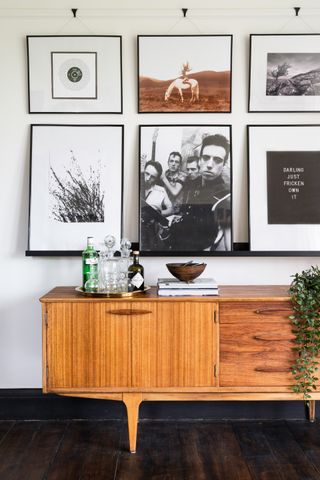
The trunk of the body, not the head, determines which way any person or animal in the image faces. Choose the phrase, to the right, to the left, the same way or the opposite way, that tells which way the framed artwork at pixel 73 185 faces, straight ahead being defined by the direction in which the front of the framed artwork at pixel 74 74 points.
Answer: the same way

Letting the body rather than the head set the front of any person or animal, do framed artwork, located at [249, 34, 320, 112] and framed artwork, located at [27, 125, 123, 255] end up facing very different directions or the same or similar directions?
same or similar directions

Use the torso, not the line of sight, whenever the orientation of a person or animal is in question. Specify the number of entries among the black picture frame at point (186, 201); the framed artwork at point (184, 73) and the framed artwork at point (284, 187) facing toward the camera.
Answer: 3

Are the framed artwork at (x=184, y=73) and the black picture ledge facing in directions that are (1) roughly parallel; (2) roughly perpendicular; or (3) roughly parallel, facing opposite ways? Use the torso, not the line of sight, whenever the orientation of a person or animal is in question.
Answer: roughly parallel

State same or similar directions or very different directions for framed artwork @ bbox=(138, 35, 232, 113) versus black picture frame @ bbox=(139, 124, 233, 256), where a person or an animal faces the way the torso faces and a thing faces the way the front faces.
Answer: same or similar directions

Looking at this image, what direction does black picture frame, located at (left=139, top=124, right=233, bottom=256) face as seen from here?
toward the camera

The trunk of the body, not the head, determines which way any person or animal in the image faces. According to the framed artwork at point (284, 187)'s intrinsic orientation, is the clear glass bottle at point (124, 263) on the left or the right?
on its right

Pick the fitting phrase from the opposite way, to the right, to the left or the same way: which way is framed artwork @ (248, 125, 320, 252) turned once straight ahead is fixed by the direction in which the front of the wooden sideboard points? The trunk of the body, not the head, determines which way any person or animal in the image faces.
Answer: the same way

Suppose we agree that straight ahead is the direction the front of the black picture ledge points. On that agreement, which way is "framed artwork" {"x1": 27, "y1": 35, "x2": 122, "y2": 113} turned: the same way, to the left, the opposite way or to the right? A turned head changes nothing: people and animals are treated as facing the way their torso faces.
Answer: the same way

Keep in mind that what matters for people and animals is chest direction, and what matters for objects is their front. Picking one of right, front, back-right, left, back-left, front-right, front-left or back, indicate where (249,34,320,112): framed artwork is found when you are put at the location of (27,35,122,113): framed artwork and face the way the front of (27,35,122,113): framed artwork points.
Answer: left

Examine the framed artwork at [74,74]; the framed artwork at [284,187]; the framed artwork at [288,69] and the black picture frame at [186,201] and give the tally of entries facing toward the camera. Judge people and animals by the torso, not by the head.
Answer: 4

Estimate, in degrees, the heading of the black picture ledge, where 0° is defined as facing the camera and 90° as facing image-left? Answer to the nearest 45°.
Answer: approximately 0°

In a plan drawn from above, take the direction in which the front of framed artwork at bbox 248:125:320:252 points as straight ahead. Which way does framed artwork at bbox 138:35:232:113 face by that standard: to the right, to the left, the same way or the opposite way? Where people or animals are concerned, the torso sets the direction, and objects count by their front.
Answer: the same way

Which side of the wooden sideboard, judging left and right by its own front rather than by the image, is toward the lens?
front

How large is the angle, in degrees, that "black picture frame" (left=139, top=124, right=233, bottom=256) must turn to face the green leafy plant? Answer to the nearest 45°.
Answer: approximately 45° to its left
